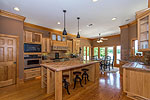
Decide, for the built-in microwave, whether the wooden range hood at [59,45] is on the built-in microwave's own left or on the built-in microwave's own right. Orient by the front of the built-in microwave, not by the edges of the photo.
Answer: on the built-in microwave's own left

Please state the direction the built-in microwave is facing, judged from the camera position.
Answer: facing the viewer

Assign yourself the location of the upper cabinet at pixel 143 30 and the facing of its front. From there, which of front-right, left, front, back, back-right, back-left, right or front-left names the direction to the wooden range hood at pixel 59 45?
front-right

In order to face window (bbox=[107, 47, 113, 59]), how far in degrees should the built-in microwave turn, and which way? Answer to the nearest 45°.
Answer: approximately 90° to its left

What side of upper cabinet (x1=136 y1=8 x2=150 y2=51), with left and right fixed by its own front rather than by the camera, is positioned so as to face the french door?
right

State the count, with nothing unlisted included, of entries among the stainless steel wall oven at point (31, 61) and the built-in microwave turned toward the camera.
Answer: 2

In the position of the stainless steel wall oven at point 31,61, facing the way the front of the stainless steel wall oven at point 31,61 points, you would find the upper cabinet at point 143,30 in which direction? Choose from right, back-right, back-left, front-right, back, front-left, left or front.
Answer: front-left

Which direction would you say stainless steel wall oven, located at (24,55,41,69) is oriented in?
toward the camera

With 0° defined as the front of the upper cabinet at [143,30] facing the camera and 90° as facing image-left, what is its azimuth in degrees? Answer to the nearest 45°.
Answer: approximately 45°

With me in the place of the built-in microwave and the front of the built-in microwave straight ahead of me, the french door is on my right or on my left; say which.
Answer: on my left
